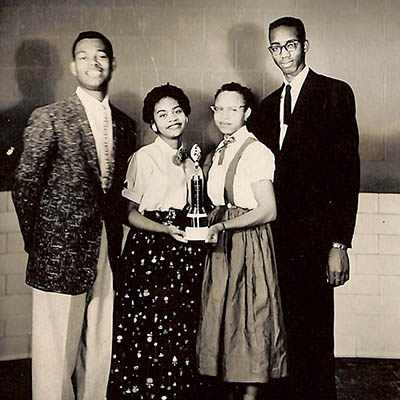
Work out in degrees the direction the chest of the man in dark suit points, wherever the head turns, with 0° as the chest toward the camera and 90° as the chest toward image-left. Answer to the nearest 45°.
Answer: approximately 45°

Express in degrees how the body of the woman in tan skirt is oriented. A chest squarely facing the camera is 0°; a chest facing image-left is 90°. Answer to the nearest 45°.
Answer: approximately 45°

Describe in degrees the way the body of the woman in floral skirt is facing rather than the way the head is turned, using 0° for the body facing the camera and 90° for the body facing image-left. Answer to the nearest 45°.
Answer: approximately 315°

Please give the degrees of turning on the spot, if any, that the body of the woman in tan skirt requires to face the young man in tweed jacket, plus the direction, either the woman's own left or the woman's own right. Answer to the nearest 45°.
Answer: approximately 45° to the woman's own right

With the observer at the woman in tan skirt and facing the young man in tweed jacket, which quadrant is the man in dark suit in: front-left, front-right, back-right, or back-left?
back-right
